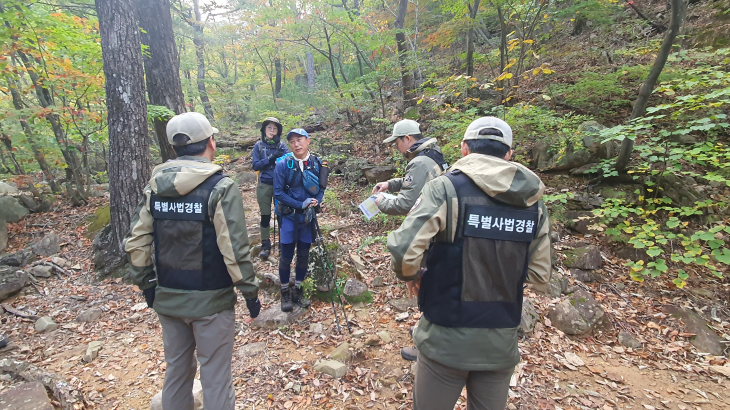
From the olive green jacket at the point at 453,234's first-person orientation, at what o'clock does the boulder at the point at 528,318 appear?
The boulder is roughly at 2 o'clock from the olive green jacket.

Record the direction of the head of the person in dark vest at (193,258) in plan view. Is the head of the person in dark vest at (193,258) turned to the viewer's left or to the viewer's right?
to the viewer's right

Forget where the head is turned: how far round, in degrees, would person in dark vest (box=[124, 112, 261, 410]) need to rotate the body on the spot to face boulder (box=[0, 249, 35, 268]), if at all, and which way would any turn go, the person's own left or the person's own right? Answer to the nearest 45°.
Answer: approximately 90° to the person's own left

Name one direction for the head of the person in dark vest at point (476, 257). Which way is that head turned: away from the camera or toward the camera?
away from the camera

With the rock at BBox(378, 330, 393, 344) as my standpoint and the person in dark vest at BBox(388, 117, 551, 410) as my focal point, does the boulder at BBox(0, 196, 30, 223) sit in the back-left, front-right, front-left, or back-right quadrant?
back-right

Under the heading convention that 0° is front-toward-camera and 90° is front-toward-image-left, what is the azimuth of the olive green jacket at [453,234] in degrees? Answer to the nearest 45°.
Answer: approximately 135°

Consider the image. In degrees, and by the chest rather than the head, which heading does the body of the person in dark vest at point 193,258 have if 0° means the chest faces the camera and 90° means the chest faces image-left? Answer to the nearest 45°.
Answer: approximately 225°

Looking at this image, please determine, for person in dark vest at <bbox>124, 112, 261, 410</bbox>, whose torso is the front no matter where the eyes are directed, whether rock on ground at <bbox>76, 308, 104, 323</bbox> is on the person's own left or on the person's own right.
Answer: on the person's own left

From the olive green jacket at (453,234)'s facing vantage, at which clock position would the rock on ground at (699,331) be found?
The rock on ground is roughly at 3 o'clock from the olive green jacket.
